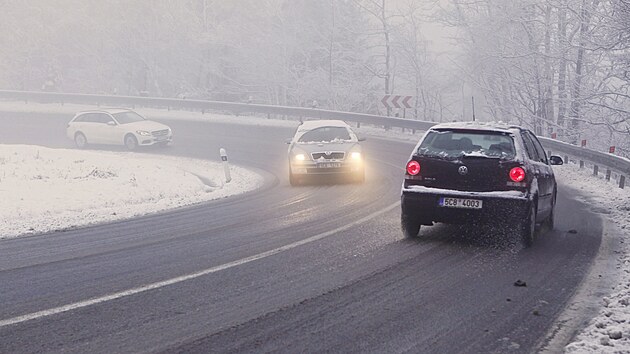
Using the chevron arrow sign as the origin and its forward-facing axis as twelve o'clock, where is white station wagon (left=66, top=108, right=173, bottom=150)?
The white station wagon is roughly at 2 o'clock from the chevron arrow sign.

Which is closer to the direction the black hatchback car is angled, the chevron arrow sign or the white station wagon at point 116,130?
the chevron arrow sign

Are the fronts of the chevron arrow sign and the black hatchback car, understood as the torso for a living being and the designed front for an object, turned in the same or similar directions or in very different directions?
very different directions

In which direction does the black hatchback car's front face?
away from the camera

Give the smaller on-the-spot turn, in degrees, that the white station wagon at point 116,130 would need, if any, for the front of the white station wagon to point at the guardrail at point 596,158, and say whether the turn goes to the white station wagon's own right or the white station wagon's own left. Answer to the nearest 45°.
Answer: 0° — it already faces it

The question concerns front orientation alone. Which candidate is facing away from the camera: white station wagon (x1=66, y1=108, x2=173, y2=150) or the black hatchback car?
the black hatchback car

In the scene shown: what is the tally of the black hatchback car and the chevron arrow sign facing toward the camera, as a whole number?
1

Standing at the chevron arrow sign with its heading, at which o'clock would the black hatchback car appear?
The black hatchback car is roughly at 12 o'clock from the chevron arrow sign.

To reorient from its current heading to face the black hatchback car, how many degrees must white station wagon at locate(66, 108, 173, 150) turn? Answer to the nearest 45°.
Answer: approximately 45° to its right

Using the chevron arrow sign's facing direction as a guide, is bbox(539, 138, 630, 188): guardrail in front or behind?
in front

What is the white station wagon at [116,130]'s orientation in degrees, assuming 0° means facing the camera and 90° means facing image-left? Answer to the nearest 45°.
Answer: approximately 315°

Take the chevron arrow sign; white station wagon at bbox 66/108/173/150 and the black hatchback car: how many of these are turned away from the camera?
1

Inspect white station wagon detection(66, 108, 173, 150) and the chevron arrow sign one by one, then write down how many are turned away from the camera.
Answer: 0

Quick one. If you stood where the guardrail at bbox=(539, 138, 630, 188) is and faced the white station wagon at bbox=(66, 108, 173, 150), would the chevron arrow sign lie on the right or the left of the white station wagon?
right

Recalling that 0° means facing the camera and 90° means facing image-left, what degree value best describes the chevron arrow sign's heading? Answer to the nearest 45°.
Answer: approximately 0°

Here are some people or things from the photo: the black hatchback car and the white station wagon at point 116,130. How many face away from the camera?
1

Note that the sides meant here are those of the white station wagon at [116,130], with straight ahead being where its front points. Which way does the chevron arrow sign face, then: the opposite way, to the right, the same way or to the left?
to the right

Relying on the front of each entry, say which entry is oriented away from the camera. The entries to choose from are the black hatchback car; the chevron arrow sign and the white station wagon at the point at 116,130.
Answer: the black hatchback car
